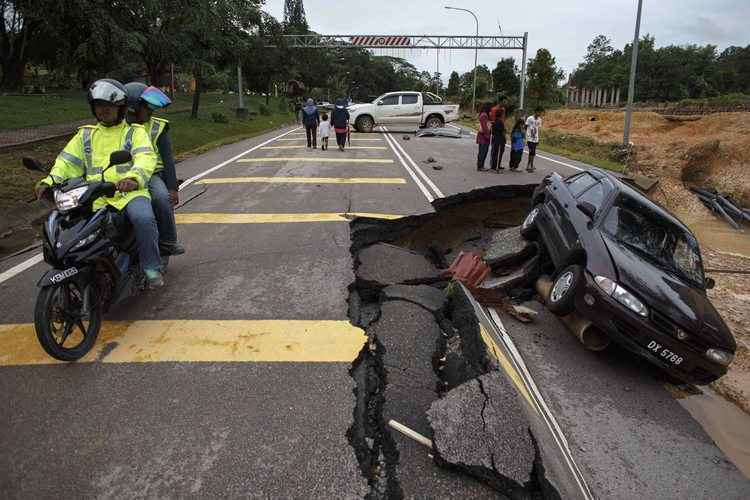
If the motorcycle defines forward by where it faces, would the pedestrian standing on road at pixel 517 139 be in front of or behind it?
behind

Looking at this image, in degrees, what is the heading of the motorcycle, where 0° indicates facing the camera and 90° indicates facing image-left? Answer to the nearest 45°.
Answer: approximately 45°

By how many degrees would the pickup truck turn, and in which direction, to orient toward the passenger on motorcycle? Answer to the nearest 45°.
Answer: approximately 90° to its left

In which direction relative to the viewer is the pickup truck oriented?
to the viewer's left

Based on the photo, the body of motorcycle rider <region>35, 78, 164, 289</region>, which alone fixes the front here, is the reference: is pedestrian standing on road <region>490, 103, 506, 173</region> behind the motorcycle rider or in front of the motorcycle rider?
behind

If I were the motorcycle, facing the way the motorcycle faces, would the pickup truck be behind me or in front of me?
behind

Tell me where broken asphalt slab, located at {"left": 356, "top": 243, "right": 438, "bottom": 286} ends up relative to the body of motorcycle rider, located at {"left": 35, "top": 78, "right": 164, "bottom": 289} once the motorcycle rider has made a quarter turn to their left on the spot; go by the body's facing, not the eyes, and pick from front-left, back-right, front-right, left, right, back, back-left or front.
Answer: front-left

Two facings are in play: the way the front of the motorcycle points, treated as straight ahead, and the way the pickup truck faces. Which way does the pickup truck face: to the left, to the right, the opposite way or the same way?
to the right

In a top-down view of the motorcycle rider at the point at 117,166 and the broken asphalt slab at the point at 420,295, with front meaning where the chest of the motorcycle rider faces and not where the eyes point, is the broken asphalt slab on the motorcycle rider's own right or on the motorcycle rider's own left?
on the motorcycle rider's own left

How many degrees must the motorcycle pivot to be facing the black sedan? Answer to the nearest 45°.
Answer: approximately 135° to its left

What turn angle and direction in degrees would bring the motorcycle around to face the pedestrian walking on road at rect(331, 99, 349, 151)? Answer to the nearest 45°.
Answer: approximately 180°

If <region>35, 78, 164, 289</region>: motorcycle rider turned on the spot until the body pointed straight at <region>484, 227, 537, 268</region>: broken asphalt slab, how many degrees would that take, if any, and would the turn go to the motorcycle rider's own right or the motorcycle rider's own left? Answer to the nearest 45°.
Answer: approximately 135° to the motorcycle rider's own left
